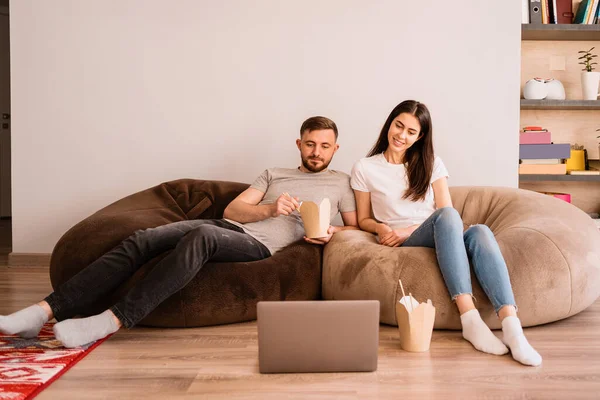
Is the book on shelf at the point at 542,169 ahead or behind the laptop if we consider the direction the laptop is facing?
ahead

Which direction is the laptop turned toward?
away from the camera

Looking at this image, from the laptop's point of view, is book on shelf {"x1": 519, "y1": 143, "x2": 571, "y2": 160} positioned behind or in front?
in front

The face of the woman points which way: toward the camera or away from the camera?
toward the camera

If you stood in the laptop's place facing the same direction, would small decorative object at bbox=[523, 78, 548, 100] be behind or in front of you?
in front

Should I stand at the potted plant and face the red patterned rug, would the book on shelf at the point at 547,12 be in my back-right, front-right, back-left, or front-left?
front-right
